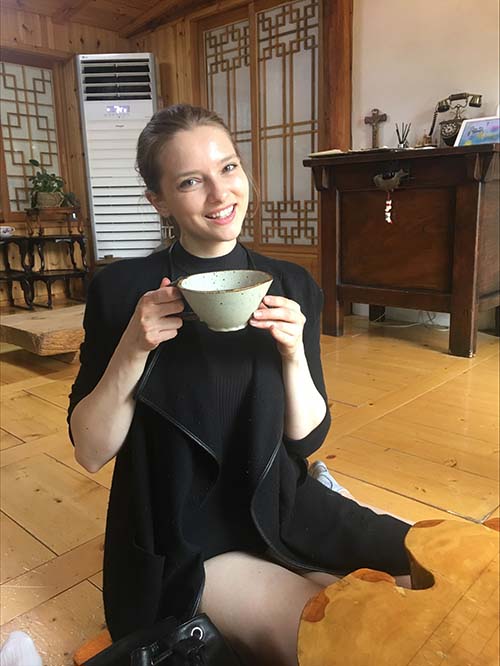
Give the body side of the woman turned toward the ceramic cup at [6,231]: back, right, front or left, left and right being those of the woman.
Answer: back

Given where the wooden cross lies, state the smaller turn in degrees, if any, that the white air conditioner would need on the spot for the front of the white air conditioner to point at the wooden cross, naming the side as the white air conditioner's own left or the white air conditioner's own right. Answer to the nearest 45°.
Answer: approximately 45° to the white air conditioner's own left

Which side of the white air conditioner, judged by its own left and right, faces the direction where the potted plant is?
right

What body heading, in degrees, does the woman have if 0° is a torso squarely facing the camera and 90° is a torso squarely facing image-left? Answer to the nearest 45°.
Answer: approximately 0°

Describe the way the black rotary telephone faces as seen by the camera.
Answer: facing the viewer and to the left of the viewer

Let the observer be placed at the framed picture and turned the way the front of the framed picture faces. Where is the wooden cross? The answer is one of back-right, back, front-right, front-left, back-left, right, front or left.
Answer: right

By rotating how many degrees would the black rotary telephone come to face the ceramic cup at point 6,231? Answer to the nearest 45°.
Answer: approximately 45° to its right

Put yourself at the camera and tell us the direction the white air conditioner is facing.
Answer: facing the viewer

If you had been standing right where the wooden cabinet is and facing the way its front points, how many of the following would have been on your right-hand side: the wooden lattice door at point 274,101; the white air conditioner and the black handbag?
2

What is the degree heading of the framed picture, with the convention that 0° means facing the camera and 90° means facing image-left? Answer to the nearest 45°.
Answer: approximately 45°

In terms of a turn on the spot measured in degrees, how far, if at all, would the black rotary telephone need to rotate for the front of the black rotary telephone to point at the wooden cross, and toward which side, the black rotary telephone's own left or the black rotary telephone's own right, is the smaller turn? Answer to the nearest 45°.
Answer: approximately 90° to the black rotary telephone's own right
